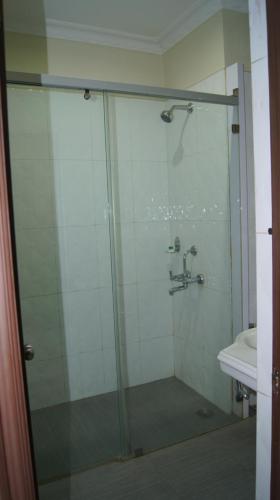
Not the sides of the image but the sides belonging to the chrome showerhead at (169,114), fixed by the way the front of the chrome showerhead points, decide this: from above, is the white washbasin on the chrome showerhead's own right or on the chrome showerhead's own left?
on the chrome showerhead's own left

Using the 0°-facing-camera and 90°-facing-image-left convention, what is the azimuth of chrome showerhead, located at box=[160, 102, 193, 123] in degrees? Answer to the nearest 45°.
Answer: approximately 45°

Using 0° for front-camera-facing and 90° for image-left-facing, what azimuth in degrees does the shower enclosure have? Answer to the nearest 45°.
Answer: approximately 315°
